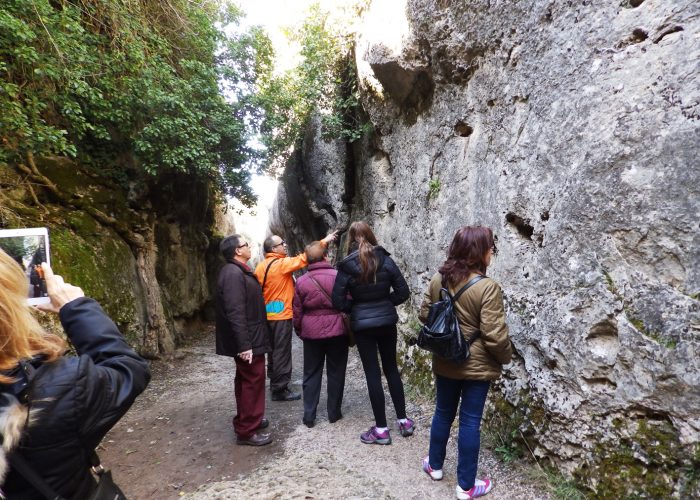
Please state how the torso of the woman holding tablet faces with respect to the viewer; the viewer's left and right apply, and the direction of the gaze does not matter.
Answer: facing away from the viewer

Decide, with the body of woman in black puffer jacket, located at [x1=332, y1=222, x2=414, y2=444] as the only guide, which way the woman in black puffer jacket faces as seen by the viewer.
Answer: away from the camera

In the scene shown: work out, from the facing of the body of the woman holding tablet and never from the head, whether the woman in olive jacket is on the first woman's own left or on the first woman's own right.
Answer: on the first woman's own right

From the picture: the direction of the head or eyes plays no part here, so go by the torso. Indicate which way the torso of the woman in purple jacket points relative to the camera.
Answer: away from the camera

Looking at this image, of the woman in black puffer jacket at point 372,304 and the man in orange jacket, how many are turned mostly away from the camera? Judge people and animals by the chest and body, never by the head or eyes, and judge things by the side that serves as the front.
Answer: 1

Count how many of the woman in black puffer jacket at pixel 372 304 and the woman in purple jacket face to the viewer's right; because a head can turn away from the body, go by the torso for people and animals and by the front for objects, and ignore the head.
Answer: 0

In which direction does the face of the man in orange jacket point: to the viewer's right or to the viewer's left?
to the viewer's right

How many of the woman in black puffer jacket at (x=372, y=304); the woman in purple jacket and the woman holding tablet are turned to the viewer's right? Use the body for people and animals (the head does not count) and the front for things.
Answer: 0

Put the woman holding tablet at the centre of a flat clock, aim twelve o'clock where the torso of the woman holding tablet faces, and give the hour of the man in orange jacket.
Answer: The man in orange jacket is roughly at 1 o'clock from the woman holding tablet.

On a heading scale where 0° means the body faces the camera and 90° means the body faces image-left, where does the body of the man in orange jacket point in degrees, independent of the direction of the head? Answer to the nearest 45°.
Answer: approximately 270°

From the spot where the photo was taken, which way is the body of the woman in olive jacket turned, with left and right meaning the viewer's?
facing away from the viewer and to the right of the viewer
